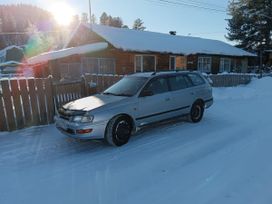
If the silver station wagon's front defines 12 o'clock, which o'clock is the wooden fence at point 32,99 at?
The wooden fence is roughly at 2 o'clock from the silver station wagon.

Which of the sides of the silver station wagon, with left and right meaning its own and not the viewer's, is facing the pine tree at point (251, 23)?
back

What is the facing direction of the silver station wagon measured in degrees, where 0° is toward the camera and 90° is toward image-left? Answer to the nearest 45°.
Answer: approximately 45°
